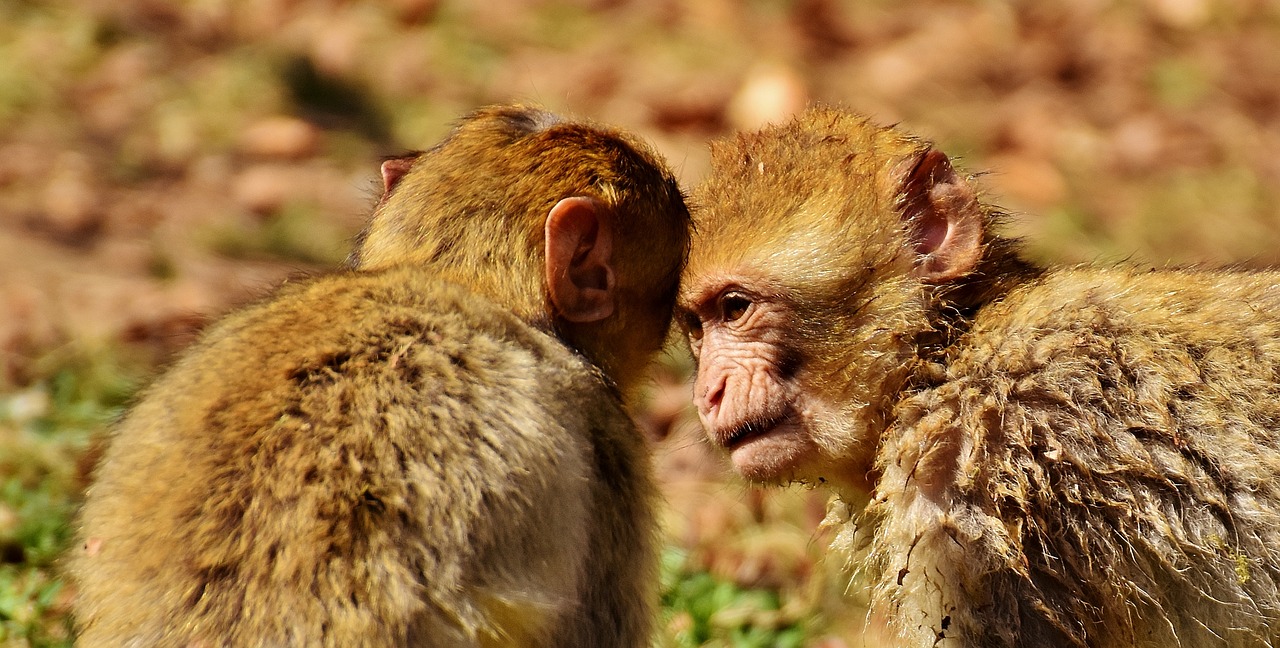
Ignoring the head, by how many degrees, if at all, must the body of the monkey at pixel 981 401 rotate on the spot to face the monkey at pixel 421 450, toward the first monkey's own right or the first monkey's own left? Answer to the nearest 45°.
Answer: approximately 45° to the first monkey's own left

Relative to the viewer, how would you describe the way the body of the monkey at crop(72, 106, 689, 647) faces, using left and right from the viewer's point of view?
facing away from the viewer and to the right of the viewer

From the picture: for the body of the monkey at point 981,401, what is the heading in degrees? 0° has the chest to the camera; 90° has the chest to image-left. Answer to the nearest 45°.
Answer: approximately 90°

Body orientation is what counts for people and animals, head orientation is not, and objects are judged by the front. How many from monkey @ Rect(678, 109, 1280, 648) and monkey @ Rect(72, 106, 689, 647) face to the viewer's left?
1
